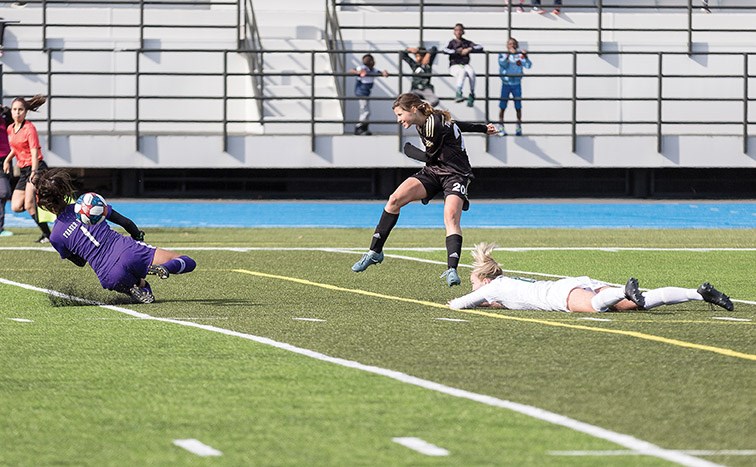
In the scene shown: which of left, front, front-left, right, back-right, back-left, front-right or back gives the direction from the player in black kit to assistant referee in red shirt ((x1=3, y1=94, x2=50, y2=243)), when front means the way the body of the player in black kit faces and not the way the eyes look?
right

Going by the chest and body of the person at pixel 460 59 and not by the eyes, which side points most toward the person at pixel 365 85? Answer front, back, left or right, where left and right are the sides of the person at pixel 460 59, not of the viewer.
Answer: right

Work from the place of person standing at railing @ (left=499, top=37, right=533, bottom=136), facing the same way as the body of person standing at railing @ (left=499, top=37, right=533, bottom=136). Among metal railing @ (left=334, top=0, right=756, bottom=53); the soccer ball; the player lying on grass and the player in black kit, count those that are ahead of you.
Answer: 3

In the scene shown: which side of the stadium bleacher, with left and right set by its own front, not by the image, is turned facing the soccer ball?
front

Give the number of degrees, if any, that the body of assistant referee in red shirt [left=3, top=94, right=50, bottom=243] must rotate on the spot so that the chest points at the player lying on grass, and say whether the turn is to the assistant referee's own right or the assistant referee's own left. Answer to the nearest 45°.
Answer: approximately 45° to the assistant referee's own left

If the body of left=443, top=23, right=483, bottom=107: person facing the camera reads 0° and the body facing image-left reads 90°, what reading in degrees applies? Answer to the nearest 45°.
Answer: approximately 0°

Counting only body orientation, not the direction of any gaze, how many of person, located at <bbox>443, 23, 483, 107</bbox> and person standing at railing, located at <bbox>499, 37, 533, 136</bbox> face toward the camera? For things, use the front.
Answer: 2

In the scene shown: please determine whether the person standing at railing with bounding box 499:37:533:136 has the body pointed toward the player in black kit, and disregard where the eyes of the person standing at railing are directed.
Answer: yes
